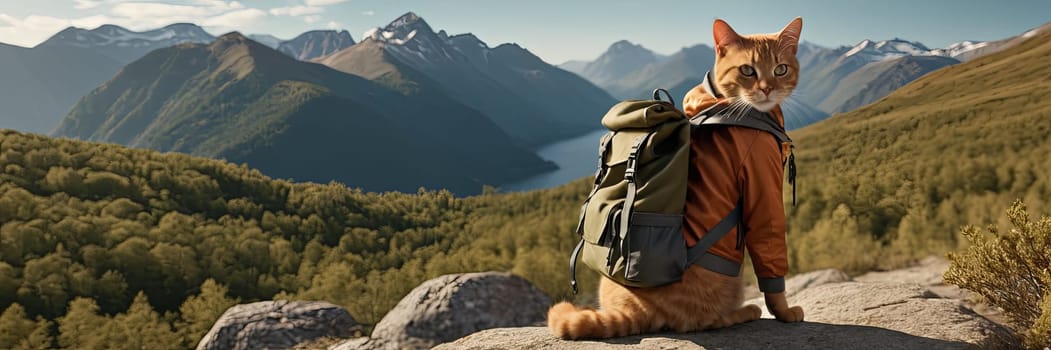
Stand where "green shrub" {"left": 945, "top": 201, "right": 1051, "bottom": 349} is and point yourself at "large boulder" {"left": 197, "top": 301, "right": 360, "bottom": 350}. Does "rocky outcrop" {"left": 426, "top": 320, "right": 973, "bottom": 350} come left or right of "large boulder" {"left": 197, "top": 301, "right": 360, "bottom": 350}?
left
